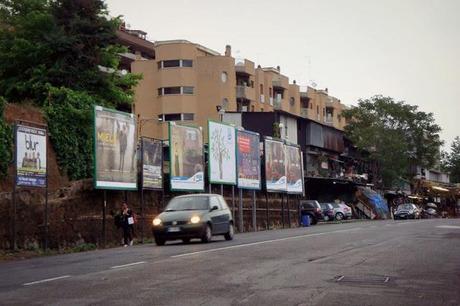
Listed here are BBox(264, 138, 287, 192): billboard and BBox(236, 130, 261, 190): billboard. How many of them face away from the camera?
0

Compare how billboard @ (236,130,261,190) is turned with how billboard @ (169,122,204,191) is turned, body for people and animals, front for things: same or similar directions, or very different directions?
same or similar directions

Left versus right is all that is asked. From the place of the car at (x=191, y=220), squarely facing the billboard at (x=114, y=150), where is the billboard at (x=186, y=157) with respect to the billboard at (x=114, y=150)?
right

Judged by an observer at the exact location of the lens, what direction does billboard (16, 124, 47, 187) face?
facing the viewer and to the right of the viewer

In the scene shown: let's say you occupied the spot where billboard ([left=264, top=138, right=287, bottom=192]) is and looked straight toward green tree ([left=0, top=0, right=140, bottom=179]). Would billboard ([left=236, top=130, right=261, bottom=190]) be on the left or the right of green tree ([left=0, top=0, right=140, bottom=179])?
left

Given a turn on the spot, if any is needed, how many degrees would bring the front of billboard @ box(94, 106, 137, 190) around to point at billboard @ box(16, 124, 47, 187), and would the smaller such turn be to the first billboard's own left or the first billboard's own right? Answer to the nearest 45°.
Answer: approximately 90° to the first billboard's own right

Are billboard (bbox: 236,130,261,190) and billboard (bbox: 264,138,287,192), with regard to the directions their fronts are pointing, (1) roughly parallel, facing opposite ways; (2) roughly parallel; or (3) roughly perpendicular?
roughly parallel

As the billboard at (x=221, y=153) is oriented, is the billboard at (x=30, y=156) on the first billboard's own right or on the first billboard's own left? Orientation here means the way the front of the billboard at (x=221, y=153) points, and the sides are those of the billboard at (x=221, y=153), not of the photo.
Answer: on the first billboard's own right

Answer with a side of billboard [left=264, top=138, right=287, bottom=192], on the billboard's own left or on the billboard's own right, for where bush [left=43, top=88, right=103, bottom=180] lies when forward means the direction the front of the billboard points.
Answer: on the billboard's own right

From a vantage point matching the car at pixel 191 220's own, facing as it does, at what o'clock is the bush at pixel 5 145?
The bush is roughly at 2 o'clock from the car.

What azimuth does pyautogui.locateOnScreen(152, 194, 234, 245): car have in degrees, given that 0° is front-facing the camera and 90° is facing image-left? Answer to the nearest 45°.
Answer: approximately 45°

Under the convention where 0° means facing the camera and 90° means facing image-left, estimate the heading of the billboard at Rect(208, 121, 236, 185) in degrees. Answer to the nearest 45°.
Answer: approximately 315°

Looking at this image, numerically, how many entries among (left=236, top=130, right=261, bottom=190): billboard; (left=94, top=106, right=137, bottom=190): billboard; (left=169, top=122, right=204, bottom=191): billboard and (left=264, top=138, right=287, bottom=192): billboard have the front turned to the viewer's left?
0
